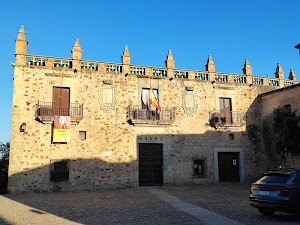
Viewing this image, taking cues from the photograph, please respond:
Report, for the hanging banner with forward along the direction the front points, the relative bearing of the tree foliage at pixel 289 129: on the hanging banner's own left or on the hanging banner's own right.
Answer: on the hanging banner's own left

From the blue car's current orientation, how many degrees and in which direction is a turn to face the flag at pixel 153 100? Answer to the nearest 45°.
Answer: approximately 90° to its left

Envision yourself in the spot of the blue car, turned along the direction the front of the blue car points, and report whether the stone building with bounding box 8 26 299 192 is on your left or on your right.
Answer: on your left

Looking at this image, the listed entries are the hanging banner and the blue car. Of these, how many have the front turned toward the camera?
1

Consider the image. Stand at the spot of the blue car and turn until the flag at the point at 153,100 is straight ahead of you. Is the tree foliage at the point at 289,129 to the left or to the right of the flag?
right

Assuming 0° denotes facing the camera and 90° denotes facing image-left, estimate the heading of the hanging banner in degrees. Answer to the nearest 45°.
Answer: approximately 0°

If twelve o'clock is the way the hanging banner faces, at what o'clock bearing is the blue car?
The blue car is roughly at 11 o'clock from the hanging banner.

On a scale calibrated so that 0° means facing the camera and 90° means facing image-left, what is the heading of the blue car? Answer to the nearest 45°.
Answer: approximately 225°

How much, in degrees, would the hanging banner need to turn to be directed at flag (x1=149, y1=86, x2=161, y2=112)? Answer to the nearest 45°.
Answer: approximately 90° to its left

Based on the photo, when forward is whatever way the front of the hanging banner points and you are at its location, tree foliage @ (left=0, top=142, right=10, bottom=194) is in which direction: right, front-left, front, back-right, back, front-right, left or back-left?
back-right
